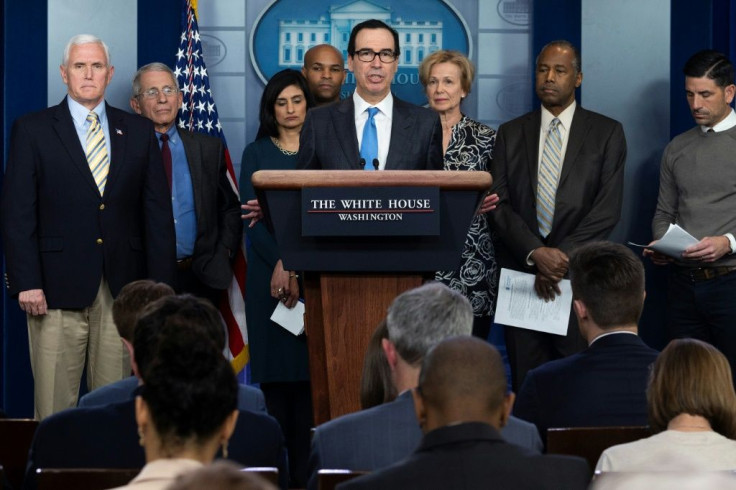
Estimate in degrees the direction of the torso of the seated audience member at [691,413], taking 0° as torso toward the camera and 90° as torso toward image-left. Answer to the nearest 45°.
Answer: approximately 180°

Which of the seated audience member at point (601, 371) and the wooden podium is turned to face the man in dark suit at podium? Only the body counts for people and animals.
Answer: the seated audience member

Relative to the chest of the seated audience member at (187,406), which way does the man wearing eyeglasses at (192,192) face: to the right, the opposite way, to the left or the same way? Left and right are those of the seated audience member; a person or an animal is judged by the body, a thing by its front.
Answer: the opposite way

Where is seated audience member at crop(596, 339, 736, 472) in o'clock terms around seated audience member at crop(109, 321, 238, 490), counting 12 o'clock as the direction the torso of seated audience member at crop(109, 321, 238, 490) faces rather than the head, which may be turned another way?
seated audience member at crop(596, 339, 736, 472) is roughly at 2 o'clock from seated audience member at crop(109, 321, 238, 490).

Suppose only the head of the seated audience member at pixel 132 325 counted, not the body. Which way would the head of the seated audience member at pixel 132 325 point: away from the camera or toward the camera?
away from the camera

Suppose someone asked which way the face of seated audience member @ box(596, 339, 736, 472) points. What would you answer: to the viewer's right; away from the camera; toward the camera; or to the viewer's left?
away from the camera

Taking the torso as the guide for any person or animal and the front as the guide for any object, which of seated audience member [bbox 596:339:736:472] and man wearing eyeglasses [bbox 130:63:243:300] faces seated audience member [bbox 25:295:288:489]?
the man wearing eyeglasses

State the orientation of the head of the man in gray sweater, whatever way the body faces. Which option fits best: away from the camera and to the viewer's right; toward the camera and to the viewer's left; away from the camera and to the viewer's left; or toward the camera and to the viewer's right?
toward the camera and to the viewer's left

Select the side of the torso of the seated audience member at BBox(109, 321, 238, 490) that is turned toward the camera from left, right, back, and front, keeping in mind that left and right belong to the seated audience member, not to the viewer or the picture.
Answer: back

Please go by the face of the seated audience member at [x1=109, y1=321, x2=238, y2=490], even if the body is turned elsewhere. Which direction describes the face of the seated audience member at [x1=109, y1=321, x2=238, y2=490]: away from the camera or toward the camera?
away from the camera

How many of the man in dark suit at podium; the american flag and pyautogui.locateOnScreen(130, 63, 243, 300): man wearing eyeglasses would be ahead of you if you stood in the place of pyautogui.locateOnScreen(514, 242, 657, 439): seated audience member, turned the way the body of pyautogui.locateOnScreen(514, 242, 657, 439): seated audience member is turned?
3

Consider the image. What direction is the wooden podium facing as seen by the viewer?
toward the camera

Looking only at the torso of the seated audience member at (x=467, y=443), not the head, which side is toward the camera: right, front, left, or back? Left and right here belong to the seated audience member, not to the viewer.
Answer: back

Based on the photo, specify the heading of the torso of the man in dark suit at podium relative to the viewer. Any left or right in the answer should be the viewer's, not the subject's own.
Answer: facing the viewer

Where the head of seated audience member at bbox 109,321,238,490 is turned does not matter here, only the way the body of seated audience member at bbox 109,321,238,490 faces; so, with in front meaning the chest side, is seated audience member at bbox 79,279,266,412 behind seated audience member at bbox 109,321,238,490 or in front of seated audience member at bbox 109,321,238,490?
in front

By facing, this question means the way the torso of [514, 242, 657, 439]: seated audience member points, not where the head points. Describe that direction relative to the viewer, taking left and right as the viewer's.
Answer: facing away from the viewer and to the left of the viewer

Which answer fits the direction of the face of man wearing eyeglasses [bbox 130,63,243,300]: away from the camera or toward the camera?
toward the camera

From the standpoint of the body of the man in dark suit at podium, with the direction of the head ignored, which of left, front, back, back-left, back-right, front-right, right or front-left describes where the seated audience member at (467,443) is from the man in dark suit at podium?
front

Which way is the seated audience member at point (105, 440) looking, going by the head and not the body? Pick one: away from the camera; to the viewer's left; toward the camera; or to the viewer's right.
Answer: away from the camera

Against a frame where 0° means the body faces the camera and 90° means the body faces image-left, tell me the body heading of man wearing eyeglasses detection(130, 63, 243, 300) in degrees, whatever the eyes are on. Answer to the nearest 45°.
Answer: approximately 0°

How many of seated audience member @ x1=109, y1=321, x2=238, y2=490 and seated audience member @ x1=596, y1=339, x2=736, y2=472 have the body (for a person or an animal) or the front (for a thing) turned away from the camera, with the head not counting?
2
